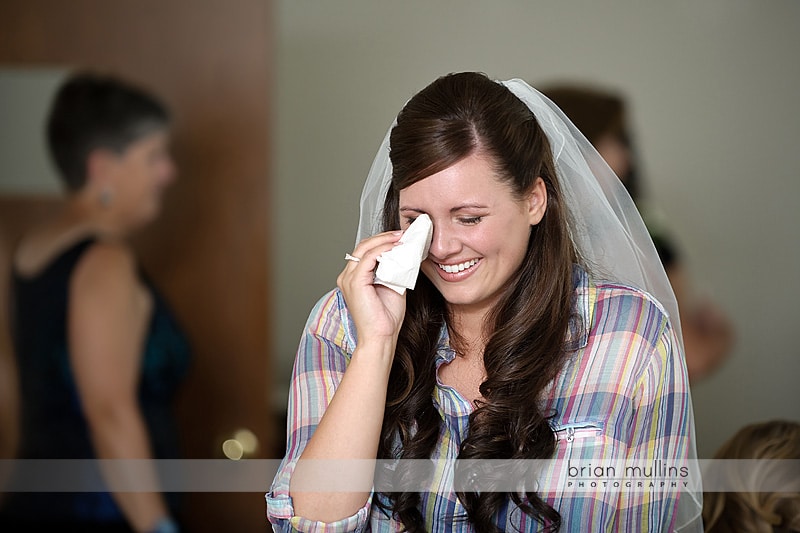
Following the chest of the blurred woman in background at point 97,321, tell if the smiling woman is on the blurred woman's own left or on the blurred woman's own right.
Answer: on the blurred woman's own right

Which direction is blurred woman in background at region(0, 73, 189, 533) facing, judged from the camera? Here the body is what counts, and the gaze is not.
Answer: to the viewer's right

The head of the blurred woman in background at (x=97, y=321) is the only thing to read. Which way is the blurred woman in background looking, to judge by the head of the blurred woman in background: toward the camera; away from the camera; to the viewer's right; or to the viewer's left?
to the viewer's right
